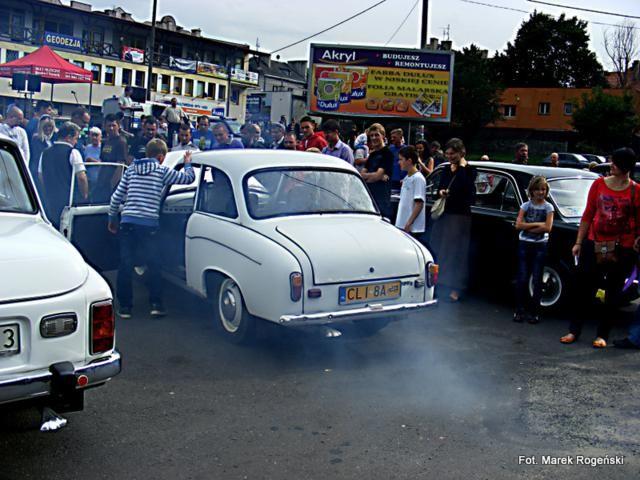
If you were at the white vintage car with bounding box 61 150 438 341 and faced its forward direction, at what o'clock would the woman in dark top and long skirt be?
The woman in dark top and long skirt is roughly at 3 o'clock from the white vintage car.

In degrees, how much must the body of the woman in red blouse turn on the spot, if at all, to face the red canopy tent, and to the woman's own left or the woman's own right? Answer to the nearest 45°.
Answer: approximately 135° to the woman's own right

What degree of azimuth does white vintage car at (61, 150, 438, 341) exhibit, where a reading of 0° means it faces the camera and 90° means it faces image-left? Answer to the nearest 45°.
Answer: approximately 135°

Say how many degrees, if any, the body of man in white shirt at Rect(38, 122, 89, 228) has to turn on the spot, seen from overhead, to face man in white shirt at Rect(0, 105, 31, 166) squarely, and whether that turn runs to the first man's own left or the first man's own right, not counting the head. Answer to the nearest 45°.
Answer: approximately 45° to the first man's own left

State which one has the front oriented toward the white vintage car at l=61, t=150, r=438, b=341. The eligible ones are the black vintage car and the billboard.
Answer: the billboard

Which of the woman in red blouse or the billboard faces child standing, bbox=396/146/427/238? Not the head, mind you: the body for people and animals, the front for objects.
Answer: the billboard

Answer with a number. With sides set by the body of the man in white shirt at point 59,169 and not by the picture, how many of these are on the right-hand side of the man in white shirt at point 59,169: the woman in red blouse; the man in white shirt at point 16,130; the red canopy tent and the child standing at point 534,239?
2
